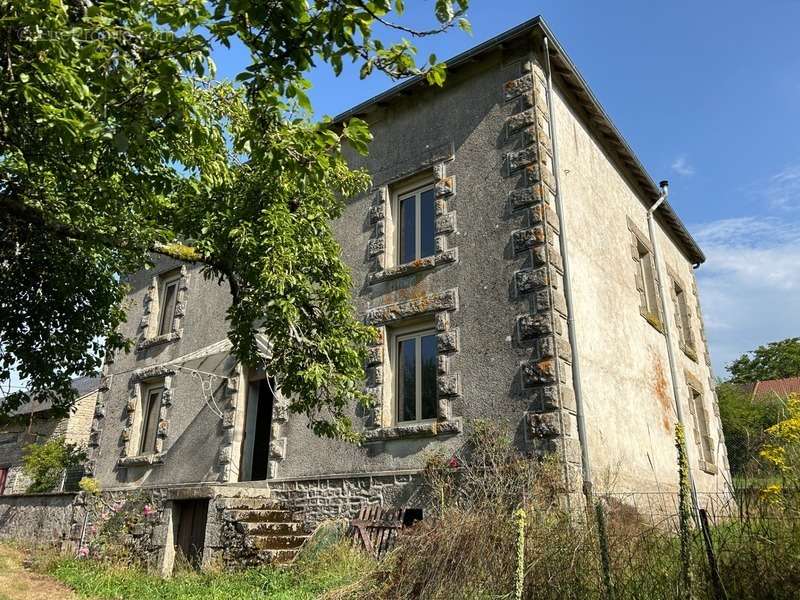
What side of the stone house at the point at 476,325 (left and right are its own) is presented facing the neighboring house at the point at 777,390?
back

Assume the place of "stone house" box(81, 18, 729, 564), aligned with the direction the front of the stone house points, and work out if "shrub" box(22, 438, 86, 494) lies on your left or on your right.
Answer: on your right

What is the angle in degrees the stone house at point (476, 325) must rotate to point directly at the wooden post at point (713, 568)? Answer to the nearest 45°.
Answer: approximately 45° to its left

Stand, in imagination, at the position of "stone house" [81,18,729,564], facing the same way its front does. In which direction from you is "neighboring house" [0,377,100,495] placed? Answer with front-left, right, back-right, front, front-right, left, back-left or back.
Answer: right
